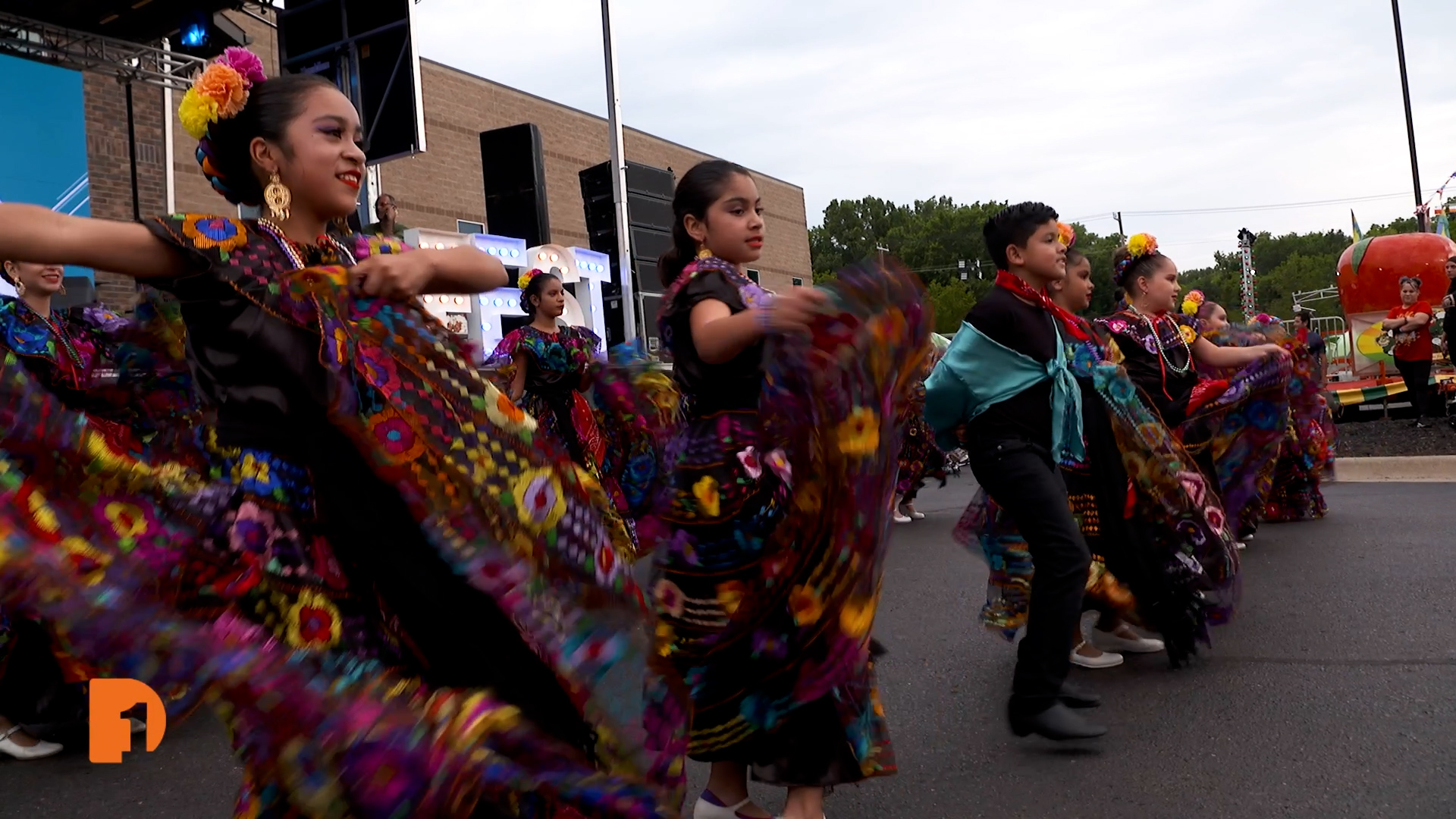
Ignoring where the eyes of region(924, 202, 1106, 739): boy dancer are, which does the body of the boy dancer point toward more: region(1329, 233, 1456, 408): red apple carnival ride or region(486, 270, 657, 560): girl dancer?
the red apple carnival ride

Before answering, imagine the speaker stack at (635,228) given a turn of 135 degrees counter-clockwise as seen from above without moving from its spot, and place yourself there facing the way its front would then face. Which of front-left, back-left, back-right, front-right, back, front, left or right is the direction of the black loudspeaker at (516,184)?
left

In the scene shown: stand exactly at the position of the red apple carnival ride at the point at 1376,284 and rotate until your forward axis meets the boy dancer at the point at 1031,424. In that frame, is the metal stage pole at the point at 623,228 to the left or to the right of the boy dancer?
right

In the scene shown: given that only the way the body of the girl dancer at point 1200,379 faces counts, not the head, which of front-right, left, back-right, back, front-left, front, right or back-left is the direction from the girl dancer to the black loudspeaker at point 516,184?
back

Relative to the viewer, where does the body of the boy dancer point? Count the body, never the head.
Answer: to the viewer's right
